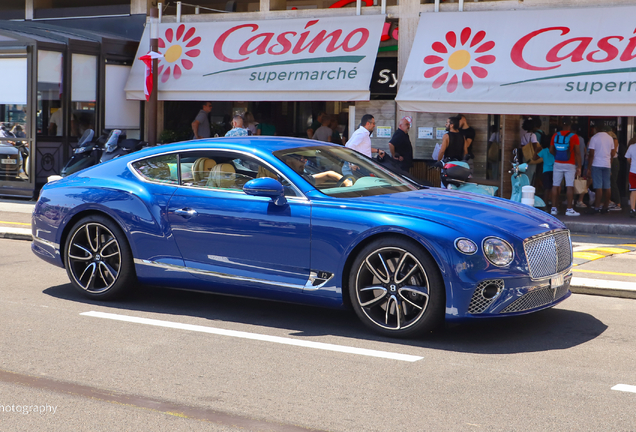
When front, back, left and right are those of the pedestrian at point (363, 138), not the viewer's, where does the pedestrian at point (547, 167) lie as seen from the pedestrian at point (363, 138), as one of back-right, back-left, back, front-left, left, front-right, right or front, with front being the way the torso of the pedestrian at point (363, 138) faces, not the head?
front-left

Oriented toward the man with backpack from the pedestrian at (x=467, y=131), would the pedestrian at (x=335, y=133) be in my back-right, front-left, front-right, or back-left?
back-left
